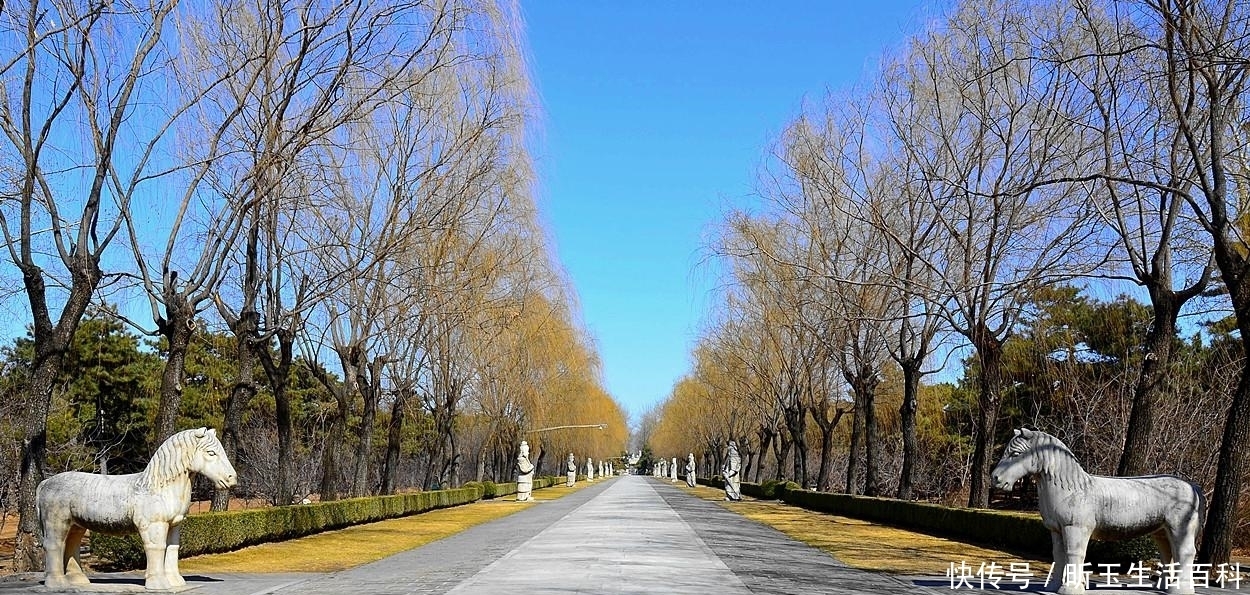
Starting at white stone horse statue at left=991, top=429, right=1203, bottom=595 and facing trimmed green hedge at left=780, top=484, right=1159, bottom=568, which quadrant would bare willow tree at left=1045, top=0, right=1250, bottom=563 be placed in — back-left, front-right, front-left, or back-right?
front-right

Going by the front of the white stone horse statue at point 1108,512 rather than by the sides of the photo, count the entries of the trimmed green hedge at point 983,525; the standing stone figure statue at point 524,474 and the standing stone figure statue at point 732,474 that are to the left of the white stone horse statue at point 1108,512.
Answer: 0

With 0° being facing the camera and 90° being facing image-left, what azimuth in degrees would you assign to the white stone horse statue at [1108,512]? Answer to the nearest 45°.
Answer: approximately 90°

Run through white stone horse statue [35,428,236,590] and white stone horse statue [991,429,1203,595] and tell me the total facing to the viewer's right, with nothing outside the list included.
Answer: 1

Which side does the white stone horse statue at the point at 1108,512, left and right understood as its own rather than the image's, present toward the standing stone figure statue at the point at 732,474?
right

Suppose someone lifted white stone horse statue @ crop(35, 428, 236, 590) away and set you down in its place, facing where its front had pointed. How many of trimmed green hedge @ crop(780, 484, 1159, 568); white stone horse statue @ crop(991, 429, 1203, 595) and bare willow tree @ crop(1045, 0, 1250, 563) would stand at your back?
0

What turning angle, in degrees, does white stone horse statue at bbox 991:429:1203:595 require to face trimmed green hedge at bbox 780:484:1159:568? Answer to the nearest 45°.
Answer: approximately 90° to its right

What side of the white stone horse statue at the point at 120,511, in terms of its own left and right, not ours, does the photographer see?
right

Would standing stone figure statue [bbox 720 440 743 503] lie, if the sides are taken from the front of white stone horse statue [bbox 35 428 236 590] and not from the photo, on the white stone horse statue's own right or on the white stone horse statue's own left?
on the white stone horse statue's own left

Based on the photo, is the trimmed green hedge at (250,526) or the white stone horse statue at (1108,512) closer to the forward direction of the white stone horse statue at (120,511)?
the white stone horse statue

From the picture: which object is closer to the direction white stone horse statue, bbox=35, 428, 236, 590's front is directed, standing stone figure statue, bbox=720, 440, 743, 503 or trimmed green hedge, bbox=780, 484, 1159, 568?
the trimmed green hedge

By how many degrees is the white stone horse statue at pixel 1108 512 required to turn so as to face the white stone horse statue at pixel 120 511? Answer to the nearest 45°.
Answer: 0° — it already faces it

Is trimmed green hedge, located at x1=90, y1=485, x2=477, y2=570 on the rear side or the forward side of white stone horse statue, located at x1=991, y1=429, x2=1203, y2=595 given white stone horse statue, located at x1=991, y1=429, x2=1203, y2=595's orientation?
on the forward side

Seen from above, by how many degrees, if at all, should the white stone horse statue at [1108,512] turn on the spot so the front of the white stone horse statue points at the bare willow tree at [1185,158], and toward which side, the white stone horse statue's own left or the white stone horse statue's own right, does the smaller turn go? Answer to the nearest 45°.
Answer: approximately 90° to the white stone horse statue's own right
